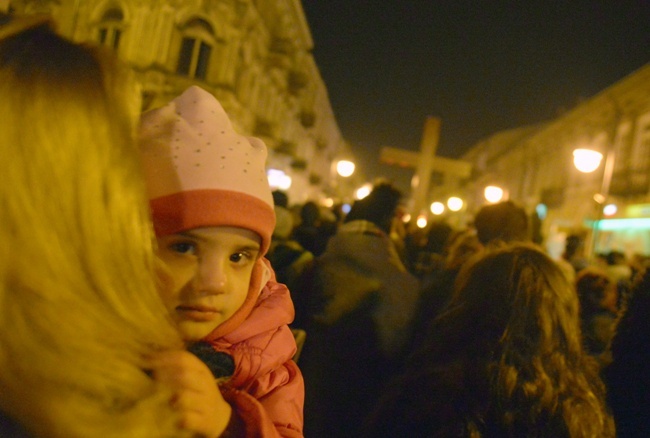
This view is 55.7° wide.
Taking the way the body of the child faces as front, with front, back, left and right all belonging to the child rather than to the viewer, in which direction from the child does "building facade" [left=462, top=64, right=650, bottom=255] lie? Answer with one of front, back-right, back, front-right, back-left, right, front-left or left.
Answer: back

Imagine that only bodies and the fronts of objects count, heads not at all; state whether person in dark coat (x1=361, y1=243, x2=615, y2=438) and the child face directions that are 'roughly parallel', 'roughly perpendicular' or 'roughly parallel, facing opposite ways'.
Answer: roughly parallel, facing opposite ways

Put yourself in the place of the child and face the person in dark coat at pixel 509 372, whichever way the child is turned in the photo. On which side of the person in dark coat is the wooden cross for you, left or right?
left

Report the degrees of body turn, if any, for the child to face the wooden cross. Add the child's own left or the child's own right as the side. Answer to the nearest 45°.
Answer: approximately 135° to the child's own right

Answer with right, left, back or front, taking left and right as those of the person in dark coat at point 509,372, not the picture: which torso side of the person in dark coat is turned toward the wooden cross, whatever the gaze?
front

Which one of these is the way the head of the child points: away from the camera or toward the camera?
toward the camera

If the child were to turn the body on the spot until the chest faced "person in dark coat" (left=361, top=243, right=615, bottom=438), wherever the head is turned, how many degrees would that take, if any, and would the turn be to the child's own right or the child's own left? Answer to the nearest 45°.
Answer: approximately 180°

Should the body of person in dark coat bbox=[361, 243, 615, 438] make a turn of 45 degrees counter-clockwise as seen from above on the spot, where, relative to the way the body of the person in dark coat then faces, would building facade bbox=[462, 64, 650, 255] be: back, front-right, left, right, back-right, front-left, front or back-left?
front-right

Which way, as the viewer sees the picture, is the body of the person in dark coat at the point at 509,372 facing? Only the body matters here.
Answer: away from the camera

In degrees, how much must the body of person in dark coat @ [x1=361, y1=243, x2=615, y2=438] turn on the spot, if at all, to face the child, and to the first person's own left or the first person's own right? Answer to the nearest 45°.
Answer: approximately 135° to the first person's own left

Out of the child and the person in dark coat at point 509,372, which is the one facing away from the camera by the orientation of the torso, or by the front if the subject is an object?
the person in dark coat

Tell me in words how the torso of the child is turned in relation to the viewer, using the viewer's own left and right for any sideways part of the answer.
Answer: facing the viewer and to the left of the viewer

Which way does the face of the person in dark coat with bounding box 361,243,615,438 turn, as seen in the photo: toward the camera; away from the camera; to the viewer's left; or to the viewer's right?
away from the camera
